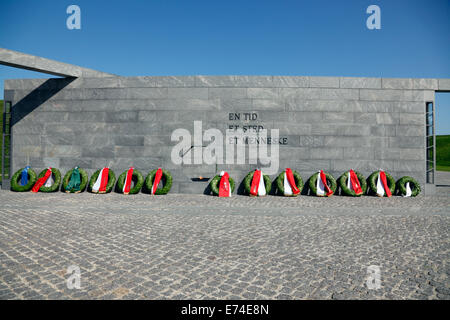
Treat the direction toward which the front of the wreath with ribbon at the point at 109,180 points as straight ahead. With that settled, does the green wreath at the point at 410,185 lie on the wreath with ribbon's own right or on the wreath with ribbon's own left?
on the wreath with ribbon's own left

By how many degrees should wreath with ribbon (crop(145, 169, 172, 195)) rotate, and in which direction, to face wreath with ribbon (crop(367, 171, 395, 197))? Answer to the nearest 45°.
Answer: approximately 90° to its left

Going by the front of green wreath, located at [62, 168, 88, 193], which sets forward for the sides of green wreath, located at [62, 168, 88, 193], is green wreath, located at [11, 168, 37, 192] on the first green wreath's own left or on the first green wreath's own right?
on the first green wreath's own right

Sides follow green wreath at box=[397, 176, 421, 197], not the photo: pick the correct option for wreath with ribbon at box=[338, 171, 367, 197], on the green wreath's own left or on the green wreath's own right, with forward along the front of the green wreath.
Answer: on the green wreath's own right

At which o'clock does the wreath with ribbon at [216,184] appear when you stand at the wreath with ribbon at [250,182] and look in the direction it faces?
the wreath with ribbon at [216,184] is roughly at 3 o'clock from the wreath with ribbon at [250,182].

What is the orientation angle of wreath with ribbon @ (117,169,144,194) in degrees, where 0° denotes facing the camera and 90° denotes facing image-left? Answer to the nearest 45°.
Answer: approximately 0°

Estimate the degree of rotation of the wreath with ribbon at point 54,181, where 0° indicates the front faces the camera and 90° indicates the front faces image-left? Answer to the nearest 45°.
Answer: approximately 0°
